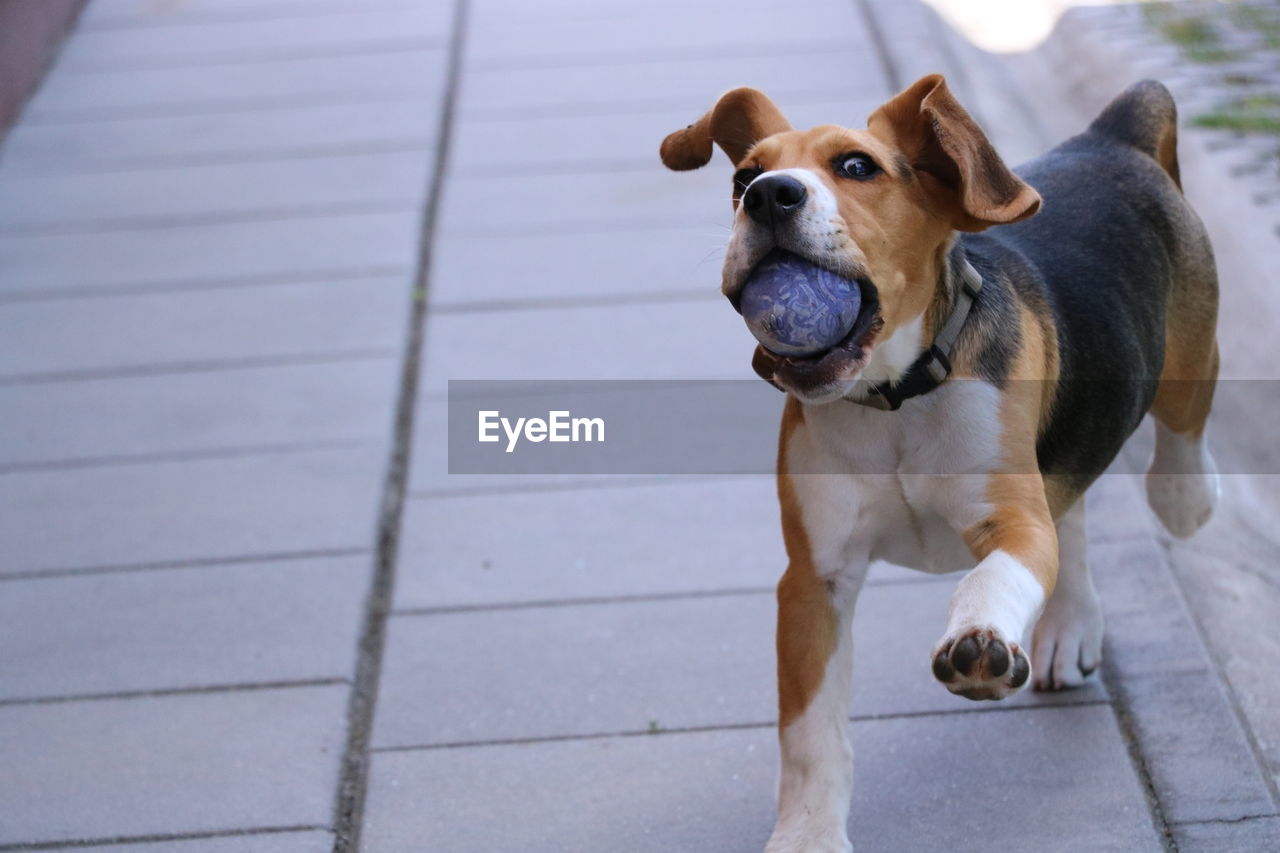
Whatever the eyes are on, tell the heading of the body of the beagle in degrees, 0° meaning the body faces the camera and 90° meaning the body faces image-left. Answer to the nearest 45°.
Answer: approximately 45°
